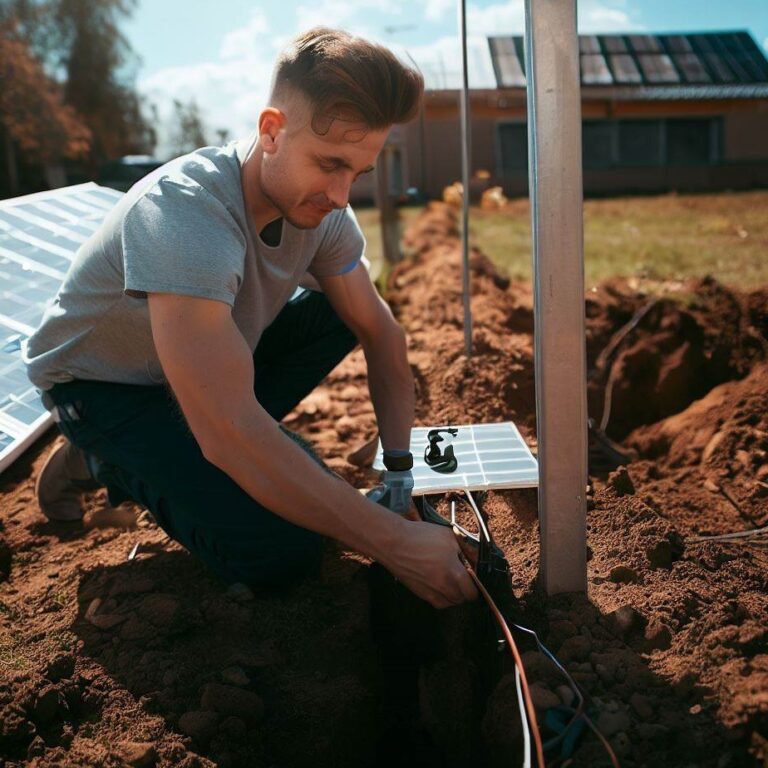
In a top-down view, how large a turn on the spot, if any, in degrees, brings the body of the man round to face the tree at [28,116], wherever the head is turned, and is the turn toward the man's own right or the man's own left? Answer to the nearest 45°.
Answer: approximately 135° to the man's own left

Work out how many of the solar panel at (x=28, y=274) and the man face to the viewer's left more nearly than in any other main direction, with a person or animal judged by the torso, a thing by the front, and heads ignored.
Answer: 0

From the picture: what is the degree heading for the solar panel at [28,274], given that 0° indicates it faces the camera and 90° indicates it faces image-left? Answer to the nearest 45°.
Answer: approximately 315°

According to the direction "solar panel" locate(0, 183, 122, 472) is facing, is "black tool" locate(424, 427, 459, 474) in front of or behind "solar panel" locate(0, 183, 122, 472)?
in front

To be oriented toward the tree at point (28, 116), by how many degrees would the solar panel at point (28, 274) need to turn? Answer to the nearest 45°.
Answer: approximately 135° to its left

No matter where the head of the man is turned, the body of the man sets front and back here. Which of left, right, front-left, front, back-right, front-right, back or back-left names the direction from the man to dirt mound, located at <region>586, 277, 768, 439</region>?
left

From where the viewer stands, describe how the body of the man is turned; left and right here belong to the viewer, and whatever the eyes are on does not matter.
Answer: facing the viewer and to the right of the viewer

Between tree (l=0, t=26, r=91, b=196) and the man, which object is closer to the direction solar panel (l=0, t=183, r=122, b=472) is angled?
the man

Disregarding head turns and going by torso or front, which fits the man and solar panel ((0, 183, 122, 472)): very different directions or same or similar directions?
same or similar directions

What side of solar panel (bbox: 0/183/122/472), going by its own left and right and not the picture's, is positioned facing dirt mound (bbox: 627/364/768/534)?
front

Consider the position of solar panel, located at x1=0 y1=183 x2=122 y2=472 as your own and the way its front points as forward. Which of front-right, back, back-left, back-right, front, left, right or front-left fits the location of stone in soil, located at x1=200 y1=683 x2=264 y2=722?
front-right

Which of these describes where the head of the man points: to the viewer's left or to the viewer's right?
to the viewer's right

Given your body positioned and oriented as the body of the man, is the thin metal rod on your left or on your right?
on your left

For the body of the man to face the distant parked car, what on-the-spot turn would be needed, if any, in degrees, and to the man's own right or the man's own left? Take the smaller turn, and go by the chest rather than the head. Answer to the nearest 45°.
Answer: approximately 135° to the man's own left
